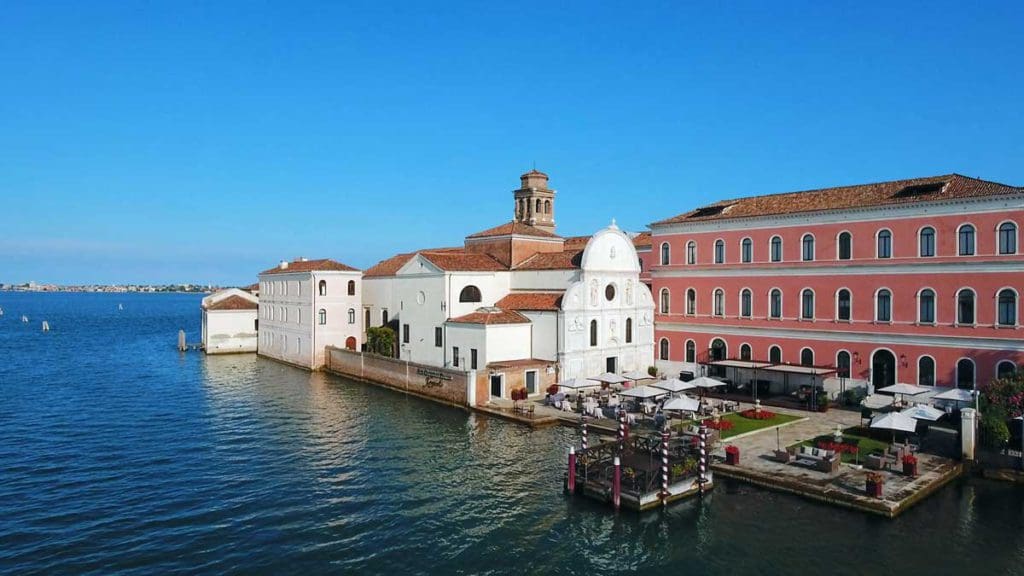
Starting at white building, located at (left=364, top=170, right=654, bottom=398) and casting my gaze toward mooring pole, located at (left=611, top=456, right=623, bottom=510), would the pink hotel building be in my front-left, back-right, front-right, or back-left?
front-left

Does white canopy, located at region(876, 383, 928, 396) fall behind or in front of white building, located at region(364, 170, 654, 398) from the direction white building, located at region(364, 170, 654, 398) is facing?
in front

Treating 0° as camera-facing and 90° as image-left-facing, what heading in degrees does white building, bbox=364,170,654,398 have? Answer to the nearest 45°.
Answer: approximately 315°

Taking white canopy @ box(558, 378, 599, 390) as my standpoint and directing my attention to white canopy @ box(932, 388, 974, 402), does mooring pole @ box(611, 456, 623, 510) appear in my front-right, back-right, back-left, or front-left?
front-right

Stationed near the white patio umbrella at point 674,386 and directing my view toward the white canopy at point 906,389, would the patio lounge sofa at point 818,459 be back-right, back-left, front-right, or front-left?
front-right

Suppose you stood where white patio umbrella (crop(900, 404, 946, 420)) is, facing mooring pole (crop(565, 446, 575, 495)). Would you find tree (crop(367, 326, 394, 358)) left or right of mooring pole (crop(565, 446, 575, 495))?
right

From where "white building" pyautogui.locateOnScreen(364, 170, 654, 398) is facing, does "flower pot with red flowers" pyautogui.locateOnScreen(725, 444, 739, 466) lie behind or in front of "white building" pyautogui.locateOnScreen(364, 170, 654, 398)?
in front

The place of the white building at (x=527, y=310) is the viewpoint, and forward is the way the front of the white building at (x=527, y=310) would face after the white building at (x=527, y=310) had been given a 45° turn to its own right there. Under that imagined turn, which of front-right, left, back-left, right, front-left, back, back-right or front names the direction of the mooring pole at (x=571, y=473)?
front

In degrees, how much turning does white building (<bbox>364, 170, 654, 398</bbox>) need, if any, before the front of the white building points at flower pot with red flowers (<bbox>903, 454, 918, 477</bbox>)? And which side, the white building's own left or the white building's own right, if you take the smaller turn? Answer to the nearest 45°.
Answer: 0° — it already faces it

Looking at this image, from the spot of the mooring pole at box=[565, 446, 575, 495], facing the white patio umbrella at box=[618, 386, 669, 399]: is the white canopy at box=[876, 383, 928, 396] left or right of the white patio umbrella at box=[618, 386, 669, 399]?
right

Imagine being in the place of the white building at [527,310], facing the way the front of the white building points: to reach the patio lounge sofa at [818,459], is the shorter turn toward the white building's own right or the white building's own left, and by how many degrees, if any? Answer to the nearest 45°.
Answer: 0° — it already faces it

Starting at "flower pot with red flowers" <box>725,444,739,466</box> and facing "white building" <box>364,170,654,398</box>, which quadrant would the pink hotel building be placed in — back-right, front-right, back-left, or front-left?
front-right
